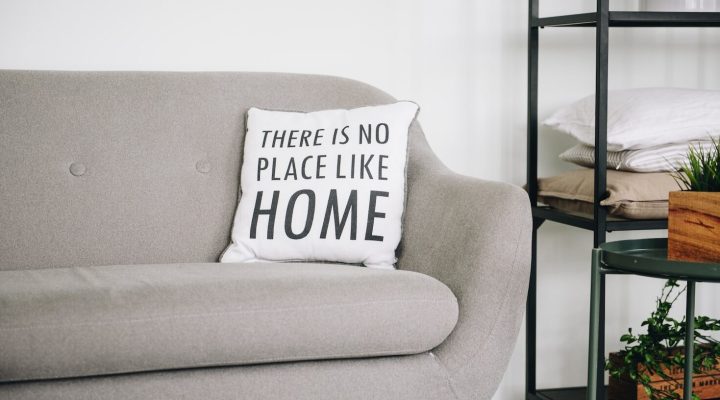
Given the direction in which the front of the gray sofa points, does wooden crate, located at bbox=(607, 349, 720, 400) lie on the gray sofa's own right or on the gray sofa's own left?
on the gray sofa's own left

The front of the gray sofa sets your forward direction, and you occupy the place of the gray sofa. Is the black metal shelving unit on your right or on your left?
on your left

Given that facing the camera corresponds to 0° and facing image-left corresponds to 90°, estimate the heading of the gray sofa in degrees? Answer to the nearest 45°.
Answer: approximately 0°

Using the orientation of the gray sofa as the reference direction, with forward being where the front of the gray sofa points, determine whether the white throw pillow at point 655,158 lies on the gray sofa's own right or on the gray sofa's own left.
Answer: on the gray sofa's own left

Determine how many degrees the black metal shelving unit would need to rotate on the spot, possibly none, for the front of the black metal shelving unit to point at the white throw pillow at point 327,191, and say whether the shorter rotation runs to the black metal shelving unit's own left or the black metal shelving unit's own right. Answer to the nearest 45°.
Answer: approximately 45° to the black metal shelving unit's own right

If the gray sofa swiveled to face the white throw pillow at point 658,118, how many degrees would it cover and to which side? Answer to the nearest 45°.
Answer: approximately 90° to its left

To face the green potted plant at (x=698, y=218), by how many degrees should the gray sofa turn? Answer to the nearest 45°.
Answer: approximately 90° to its left

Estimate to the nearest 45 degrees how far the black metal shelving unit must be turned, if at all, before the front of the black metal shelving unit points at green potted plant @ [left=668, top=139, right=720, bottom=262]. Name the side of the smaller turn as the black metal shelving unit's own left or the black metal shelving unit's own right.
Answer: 0° — it already faces it

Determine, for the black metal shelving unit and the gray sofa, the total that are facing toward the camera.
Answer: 2

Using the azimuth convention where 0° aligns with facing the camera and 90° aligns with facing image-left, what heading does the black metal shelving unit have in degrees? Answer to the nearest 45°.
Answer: approximately 0°

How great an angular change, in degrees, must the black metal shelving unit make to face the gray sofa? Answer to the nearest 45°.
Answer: approximately 45° to its right
